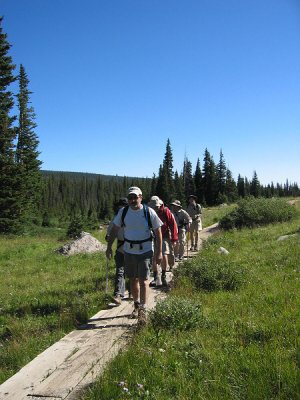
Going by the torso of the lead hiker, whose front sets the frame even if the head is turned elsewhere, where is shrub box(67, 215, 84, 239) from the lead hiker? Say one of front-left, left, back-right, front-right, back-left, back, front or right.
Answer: back

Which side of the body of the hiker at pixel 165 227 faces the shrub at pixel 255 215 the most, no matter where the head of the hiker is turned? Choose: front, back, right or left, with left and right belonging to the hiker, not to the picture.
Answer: back

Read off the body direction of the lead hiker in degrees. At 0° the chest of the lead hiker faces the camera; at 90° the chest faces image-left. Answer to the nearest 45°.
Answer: approximately 0°

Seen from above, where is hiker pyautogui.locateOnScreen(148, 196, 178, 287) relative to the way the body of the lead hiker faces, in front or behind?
behind

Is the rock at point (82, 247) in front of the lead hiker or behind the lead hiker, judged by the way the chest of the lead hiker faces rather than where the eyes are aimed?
behind

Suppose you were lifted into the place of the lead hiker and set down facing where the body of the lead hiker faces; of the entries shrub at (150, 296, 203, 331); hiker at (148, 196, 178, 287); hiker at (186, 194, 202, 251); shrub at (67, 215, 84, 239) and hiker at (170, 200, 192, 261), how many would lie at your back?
4

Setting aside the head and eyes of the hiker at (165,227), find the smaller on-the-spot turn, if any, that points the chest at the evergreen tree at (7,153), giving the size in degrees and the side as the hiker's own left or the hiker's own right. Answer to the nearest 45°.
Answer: approximately 90° to the hiker's own right

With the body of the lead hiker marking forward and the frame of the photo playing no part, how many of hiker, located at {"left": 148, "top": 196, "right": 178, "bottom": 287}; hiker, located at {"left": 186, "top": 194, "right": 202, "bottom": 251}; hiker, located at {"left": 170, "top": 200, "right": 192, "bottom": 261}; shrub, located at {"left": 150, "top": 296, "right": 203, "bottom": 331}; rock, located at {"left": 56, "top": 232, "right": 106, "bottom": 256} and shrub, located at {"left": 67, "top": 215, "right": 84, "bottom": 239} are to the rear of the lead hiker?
5

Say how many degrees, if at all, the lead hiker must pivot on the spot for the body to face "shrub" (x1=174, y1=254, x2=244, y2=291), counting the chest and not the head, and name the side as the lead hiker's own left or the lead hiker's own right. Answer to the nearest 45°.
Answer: approximately 135° to the lead hiker's own left
